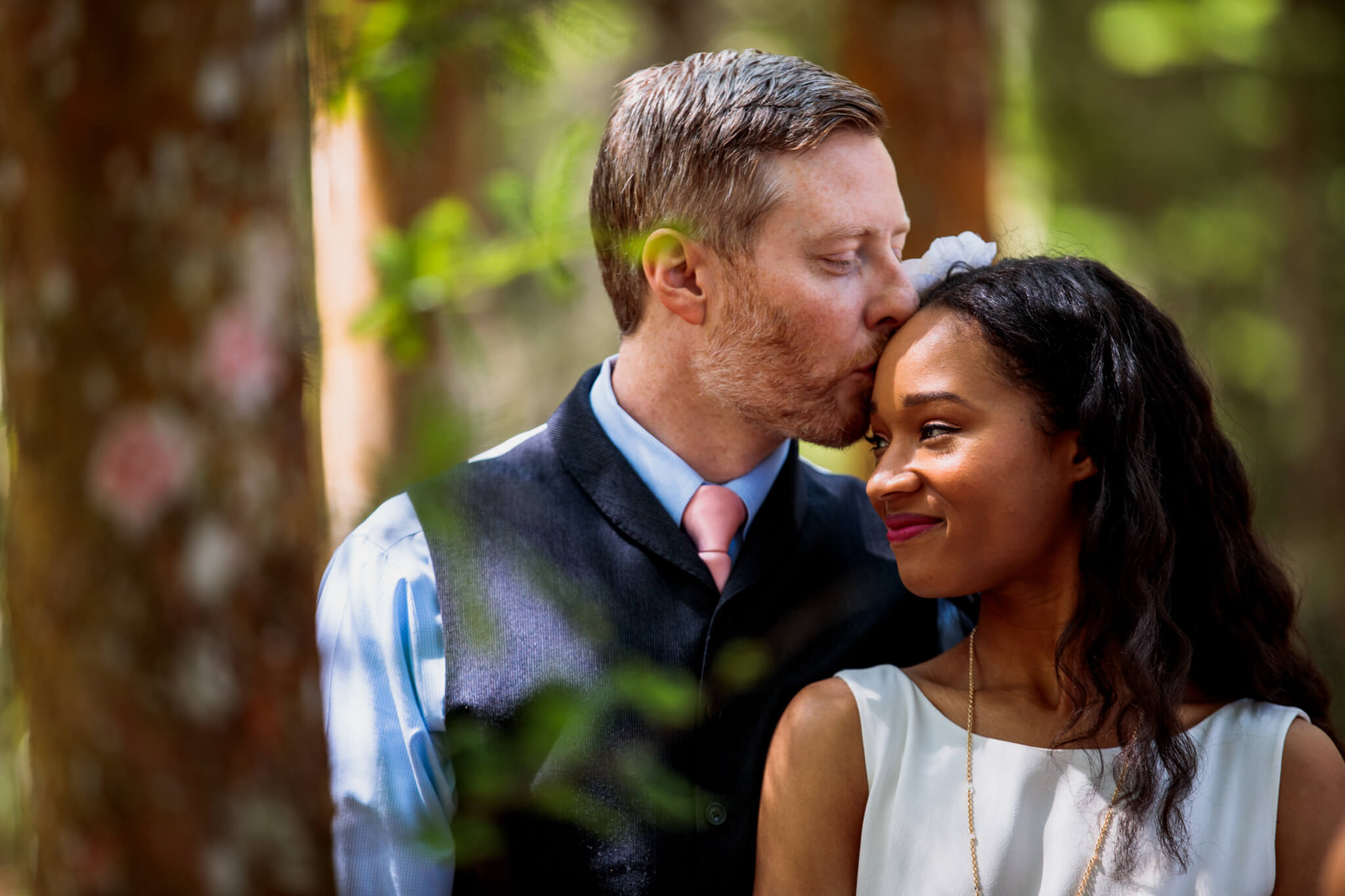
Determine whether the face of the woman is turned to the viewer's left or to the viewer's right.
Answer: to the viewer's left

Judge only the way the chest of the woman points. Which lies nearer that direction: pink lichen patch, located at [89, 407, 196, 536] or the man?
the pink lichen patch

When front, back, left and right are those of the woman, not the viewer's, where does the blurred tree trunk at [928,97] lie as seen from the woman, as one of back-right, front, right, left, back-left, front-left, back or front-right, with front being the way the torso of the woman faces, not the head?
back

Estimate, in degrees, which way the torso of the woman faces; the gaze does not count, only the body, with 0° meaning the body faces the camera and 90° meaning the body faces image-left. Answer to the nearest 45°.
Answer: approximately 0°

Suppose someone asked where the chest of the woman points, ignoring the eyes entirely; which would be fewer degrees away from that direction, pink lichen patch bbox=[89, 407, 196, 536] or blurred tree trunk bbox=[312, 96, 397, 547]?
the pink lichen patch

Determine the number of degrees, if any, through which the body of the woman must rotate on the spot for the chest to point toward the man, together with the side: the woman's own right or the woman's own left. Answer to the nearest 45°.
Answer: approximately 90° to the woman's own right

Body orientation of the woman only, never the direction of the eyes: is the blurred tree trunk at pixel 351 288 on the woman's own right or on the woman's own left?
on the woman's own right
